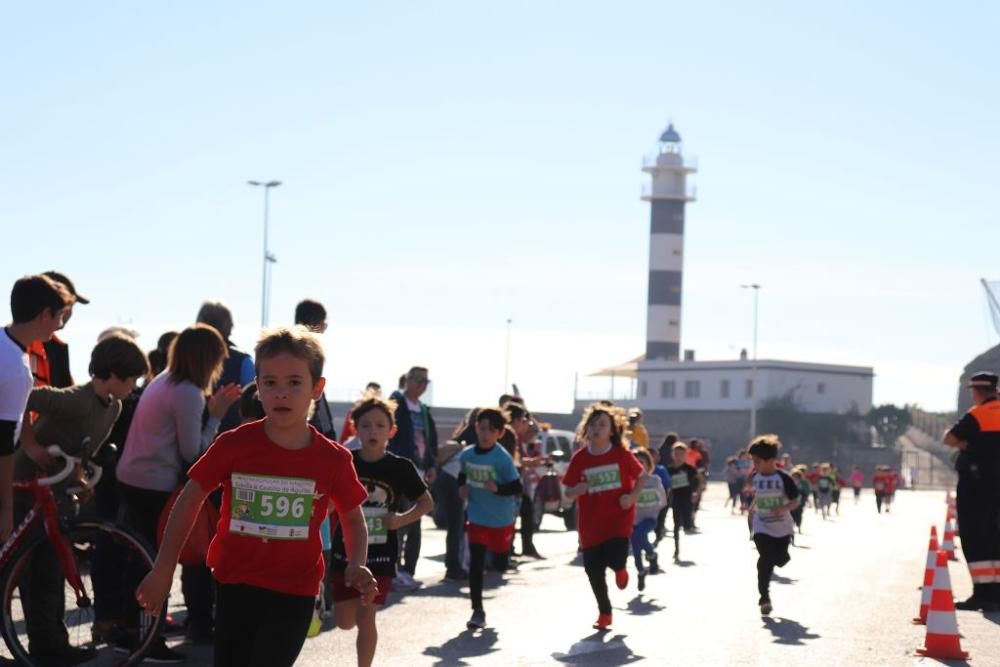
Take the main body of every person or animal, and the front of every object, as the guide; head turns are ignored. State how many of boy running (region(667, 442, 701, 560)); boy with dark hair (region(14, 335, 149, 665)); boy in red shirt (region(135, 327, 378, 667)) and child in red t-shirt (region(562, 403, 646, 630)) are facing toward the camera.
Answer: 3

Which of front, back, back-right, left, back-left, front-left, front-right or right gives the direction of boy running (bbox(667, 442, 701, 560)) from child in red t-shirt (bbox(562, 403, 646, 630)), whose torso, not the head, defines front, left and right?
back

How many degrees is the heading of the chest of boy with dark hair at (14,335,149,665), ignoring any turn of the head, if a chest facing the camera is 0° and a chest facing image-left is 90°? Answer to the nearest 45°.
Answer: approximately 270°

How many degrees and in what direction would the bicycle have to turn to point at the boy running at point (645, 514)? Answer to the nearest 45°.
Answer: approximately 45° to its left

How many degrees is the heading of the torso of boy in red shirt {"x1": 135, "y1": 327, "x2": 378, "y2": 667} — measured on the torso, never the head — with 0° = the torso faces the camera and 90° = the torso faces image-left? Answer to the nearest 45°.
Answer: approximately 0°

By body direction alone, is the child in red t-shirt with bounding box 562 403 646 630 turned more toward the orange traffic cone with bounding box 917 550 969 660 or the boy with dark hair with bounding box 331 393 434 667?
the boy with dark hair

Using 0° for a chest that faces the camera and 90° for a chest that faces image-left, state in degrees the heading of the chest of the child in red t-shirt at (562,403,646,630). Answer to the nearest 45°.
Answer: approximately 0°

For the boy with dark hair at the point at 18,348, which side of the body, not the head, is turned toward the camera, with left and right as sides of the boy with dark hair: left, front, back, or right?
right
